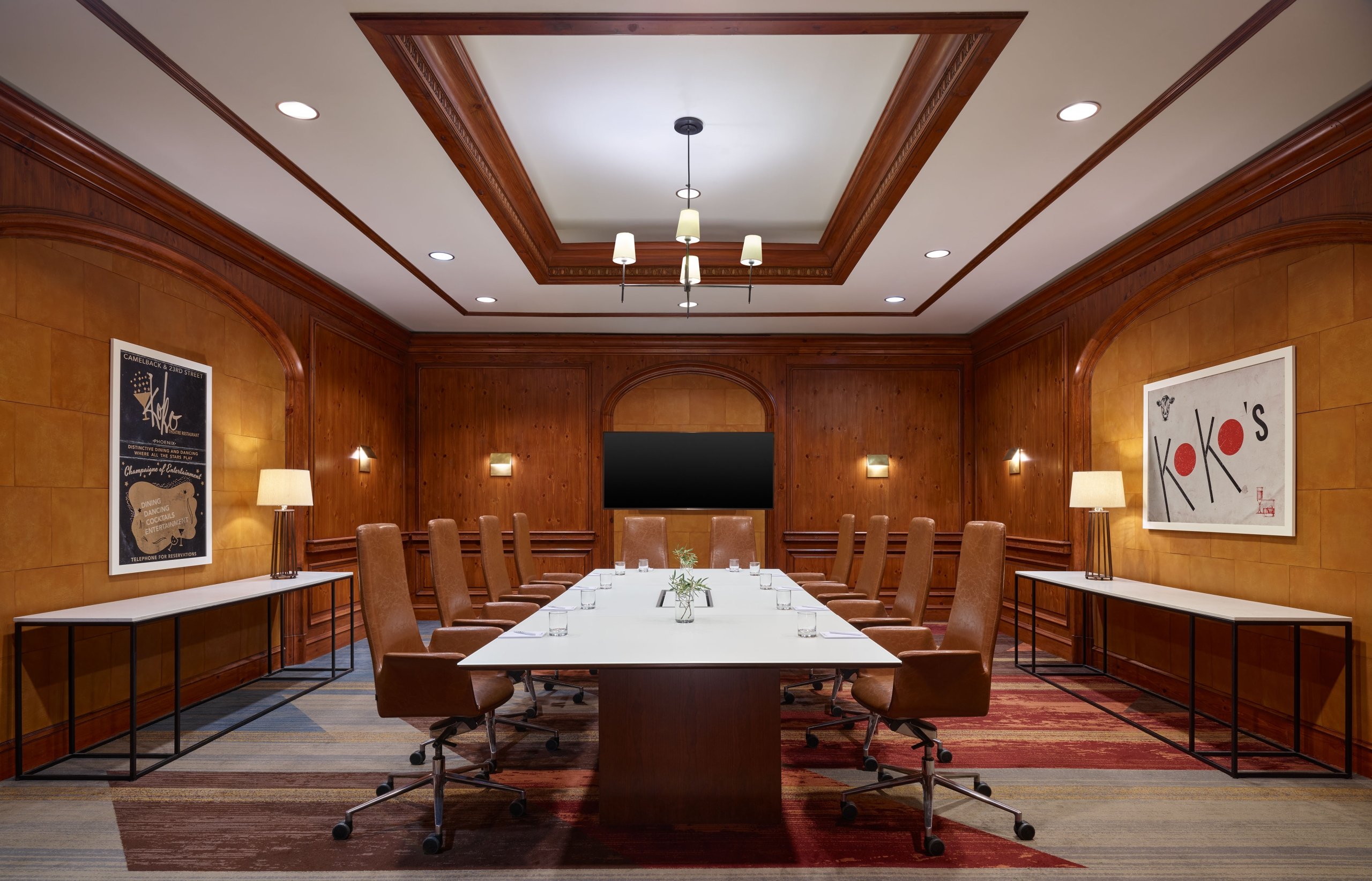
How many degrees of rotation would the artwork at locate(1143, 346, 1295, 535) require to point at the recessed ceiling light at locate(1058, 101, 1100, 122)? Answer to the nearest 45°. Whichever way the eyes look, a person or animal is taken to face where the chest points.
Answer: approximately 45° to its left

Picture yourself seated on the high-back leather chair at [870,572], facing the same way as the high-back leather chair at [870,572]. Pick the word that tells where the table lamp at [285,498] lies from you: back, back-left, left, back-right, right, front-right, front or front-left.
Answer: front

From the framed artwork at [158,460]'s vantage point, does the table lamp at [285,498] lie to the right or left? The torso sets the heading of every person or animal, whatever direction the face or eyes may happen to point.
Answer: on its left

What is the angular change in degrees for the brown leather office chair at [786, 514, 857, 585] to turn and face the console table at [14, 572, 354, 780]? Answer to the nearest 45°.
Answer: approximately 45° to its left

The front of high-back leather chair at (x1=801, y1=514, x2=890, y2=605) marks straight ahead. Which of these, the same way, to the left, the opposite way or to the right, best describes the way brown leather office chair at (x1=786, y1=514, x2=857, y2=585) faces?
the same way

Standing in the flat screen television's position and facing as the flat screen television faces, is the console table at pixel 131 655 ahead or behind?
ahead

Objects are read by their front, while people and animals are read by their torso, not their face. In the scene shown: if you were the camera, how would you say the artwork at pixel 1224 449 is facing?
facing the viewer and to the left of the viewer

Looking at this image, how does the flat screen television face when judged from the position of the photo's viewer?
facing the viewer

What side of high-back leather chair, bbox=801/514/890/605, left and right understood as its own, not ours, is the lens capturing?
left

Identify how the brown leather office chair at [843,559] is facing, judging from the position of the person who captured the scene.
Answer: facing to the left of the viewer

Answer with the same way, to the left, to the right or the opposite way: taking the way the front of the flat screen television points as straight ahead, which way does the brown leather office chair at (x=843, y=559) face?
to the right

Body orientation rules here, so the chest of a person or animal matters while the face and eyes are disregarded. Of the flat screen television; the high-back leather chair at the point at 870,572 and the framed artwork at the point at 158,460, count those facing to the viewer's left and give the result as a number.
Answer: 1

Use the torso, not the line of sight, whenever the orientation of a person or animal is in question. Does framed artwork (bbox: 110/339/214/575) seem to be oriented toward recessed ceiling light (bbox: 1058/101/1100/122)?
yes

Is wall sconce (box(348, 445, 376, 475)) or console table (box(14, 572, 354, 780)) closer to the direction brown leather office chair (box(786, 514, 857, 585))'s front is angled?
the wall sconce
